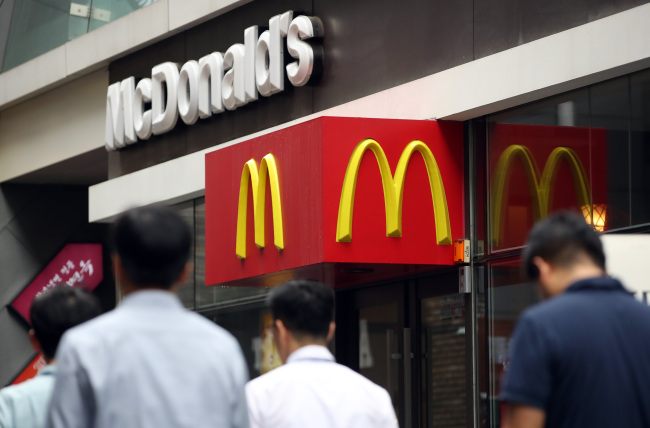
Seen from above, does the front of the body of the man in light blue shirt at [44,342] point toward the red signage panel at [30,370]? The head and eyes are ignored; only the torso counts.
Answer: yes

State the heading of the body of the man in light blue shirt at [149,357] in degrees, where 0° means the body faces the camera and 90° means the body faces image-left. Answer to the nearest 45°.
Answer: approximately 180°

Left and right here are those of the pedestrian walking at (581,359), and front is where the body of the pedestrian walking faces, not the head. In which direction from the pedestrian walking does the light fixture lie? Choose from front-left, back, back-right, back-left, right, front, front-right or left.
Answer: front-right

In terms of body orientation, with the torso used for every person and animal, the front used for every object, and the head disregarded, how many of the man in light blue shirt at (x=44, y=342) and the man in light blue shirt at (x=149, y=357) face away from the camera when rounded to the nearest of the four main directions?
2

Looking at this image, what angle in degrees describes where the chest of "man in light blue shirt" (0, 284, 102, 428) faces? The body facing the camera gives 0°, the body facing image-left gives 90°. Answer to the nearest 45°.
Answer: approximately 180°

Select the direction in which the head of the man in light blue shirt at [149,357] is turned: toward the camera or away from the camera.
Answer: away from the camera

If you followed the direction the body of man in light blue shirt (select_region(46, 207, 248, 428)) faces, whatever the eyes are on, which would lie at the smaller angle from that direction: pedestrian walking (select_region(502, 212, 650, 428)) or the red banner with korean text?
the red banner with korean text

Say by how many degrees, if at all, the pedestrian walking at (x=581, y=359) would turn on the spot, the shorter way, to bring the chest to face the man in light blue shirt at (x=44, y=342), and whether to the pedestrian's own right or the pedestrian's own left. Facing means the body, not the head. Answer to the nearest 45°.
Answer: approximately 45° to the pedestrian's own left

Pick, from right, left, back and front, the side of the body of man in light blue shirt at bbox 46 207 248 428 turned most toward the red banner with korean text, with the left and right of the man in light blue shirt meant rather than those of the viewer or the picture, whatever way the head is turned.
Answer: front

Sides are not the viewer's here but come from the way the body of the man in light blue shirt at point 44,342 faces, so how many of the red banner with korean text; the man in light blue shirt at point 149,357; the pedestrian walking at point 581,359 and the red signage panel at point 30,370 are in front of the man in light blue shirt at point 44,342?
2

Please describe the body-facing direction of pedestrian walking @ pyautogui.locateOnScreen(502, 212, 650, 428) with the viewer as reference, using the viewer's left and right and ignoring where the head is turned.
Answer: facing away from the viewer and to the left of the viewer

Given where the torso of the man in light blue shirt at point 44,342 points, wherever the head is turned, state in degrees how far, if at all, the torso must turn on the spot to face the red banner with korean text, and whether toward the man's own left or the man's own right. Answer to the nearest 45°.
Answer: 0° — they already face it

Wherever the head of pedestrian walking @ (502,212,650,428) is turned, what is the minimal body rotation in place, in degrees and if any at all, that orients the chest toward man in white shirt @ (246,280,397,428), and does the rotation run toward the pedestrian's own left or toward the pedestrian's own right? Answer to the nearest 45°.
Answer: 0° — they already face them

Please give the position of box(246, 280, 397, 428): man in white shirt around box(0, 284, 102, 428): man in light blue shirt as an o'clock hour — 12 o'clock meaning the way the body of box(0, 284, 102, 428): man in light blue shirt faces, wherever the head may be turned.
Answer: box(246, 280, 397, 428): man in white shirt is roughly at 3 o'clock from box(0, 284, 102, 428): man in light blue shirt.
